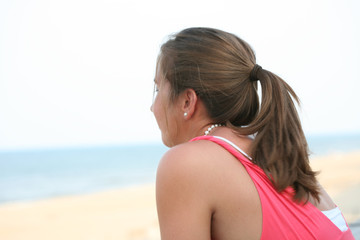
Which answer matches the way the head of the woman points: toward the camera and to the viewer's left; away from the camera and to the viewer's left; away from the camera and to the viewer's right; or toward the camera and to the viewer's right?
away from the camera and to the viewer's left

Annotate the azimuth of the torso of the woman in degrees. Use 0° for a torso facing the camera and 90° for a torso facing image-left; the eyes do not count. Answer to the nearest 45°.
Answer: approximately 135°
